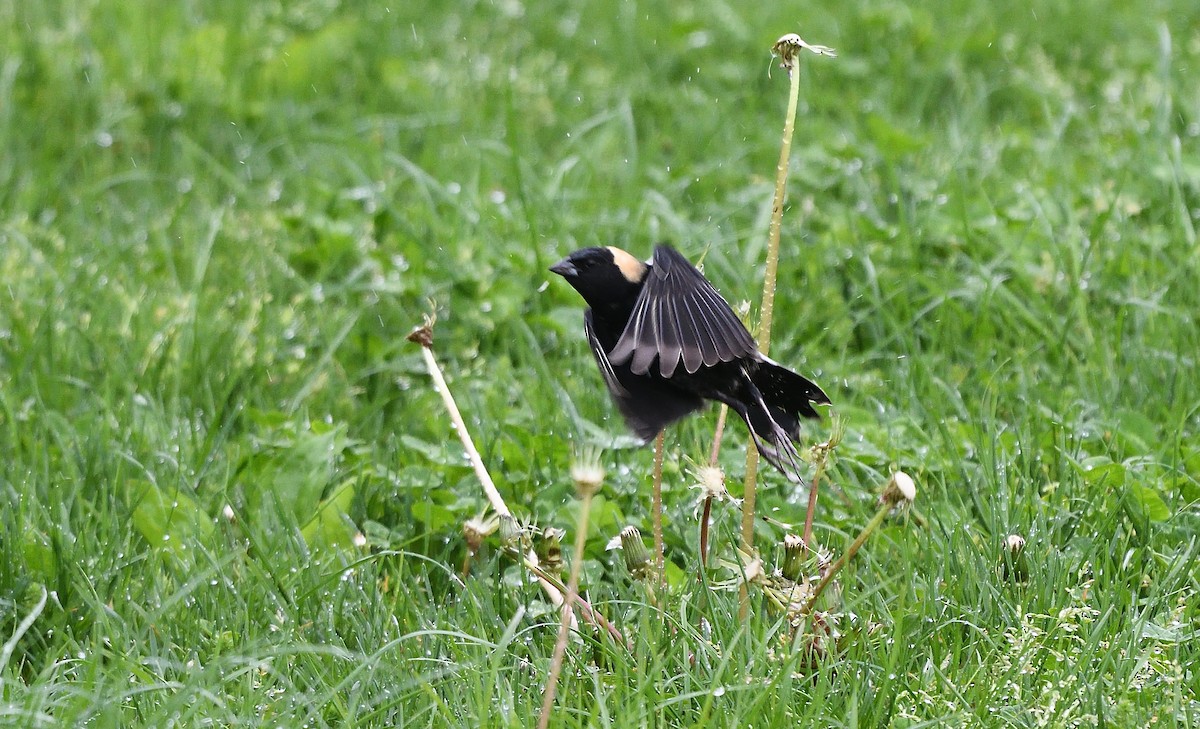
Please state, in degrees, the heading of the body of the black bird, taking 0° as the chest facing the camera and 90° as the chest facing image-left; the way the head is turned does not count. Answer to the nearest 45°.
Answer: approximately 90°

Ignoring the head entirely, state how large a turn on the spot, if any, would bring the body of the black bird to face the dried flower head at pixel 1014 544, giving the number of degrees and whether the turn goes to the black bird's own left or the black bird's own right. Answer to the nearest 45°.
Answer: approximately 180°
